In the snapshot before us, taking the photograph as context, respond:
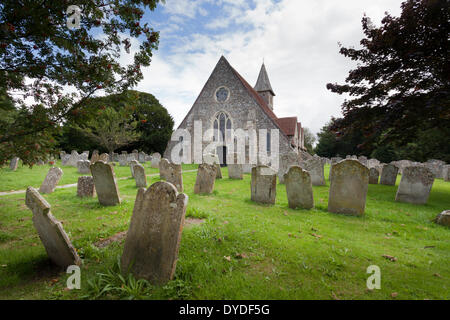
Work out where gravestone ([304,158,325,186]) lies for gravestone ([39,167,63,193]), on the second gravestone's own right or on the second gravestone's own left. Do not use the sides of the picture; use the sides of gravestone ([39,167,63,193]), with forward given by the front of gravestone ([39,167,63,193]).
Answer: on the second gravestone's own left

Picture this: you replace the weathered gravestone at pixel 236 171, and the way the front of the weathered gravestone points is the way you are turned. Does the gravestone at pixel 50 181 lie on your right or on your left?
on your right

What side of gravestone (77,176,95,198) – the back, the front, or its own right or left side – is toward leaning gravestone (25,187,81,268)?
front

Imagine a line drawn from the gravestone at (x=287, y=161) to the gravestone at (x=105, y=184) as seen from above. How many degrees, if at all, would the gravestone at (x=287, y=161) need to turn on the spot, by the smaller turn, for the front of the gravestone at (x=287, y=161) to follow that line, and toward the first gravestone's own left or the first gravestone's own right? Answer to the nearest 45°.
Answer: approximately 45° to the first gravestone's own right

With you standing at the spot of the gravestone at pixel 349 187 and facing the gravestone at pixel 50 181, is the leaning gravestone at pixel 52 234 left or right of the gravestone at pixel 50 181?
left

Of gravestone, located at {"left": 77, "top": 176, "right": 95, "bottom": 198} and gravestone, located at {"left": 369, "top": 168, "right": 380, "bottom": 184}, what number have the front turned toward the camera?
2

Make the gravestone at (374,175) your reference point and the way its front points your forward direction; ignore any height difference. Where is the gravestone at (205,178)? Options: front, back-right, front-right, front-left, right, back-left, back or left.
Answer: front-right

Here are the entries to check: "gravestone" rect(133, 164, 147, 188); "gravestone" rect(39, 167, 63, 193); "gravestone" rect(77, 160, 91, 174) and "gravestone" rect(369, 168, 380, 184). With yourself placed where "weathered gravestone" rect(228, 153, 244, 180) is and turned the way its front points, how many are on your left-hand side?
1

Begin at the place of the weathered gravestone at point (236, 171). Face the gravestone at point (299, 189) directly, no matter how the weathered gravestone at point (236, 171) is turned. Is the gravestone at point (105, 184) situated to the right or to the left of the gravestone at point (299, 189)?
right

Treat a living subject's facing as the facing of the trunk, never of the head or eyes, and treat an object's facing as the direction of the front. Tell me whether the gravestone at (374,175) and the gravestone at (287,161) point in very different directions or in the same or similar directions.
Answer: same or similar directions

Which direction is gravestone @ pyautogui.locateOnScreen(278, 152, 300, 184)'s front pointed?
toward the camera

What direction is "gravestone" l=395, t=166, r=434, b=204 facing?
toward the camera

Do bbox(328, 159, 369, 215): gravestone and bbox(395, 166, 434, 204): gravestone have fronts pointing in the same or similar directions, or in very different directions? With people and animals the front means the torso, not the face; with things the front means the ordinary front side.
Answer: same or similar directions

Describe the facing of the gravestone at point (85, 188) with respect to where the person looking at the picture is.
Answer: facing the viewer

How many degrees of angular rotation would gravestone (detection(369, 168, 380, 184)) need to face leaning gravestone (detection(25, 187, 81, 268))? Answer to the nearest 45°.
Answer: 0° — it already faces it
